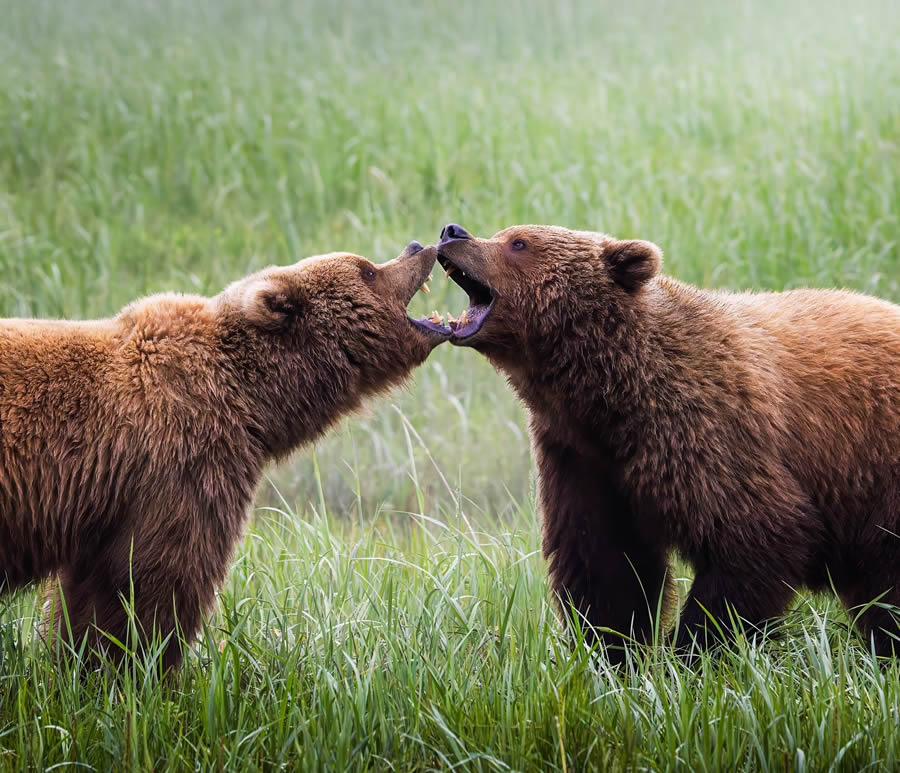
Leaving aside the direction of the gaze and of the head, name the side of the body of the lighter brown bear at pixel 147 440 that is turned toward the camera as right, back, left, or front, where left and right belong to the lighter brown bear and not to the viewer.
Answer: right

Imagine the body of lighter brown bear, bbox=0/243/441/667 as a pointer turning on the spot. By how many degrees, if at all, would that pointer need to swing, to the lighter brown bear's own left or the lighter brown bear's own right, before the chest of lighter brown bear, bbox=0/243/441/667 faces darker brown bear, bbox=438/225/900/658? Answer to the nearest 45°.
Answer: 0° — it already faces it
